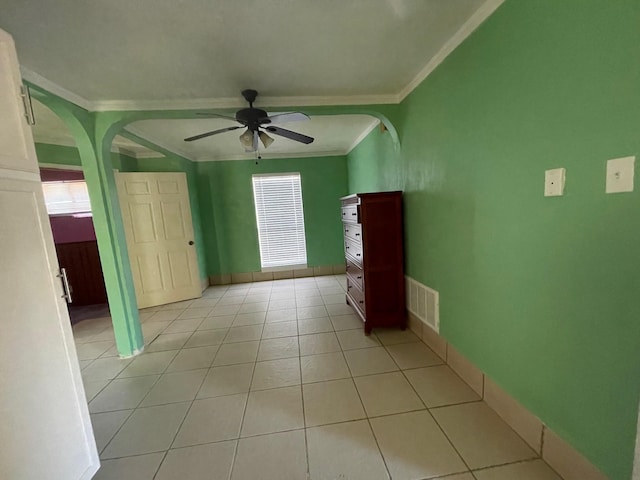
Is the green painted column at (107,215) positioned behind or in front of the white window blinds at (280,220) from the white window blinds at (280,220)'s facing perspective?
in front

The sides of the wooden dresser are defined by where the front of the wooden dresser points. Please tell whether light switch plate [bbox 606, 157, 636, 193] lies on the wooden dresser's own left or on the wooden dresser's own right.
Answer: on the wooden dresser's own left

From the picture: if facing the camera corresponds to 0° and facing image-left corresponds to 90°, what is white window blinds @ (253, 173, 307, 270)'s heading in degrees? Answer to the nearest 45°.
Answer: approximately 0°

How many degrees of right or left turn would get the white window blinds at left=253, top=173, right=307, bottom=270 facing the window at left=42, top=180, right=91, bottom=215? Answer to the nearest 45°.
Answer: approximately 90° to its right

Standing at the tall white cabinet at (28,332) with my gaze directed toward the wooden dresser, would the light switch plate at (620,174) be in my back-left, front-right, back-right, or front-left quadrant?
front-right

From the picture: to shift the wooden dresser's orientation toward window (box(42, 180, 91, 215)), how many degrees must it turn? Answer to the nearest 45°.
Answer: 0° — it already faces it

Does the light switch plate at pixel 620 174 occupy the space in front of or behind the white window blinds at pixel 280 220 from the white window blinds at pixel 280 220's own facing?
in front

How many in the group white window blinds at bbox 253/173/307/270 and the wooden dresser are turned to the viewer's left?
1

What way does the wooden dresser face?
to the viewer's left

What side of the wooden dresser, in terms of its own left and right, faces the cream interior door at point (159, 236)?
front

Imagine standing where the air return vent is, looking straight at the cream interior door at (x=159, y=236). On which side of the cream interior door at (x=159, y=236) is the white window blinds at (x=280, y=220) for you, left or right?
right

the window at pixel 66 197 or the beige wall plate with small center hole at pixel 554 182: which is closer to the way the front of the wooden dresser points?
the window

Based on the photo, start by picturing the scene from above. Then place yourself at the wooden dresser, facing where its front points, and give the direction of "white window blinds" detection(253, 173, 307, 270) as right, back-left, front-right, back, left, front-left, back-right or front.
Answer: front-right

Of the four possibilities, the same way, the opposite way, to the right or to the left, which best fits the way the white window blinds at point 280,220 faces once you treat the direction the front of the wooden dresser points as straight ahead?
to the left
